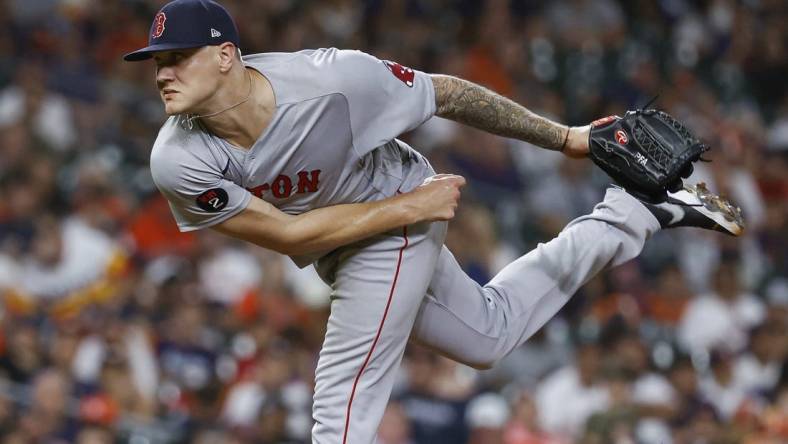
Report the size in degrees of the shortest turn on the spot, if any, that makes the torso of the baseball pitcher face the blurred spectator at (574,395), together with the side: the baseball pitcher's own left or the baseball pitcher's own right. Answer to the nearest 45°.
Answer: approximately 180°

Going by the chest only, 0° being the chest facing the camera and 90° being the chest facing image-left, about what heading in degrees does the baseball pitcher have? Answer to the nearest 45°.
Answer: approximately 45°
